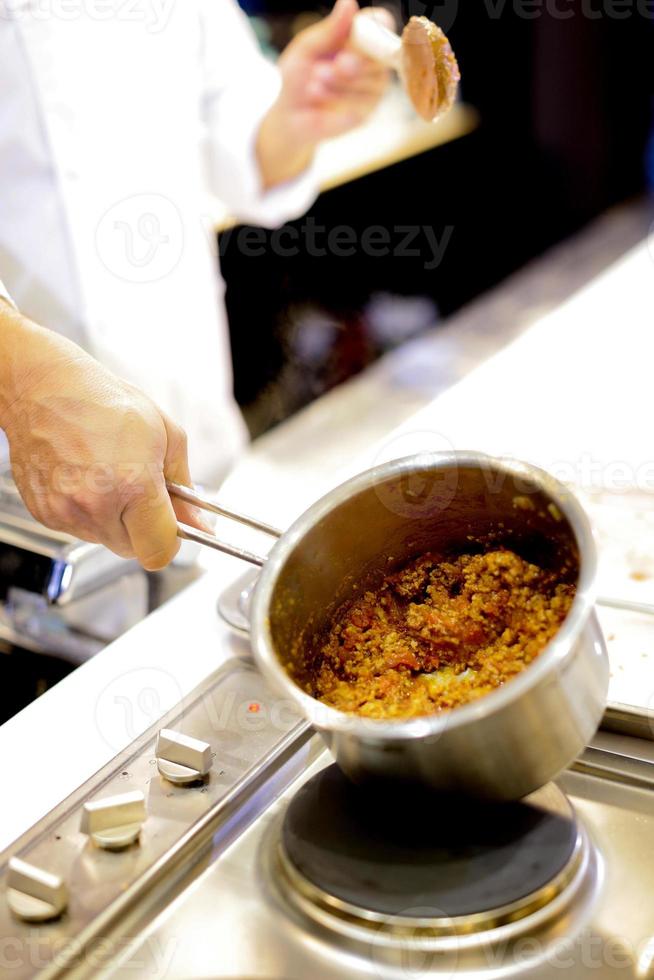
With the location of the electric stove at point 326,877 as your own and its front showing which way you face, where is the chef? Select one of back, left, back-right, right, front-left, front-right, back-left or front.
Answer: front-right

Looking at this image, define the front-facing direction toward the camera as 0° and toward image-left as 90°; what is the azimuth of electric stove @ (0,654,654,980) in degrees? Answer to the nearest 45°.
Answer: approximately 135°
